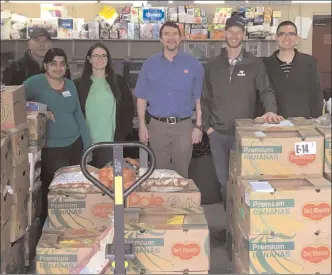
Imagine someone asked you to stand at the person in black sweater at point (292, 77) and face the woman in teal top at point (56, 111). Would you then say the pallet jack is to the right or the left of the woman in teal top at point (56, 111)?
left

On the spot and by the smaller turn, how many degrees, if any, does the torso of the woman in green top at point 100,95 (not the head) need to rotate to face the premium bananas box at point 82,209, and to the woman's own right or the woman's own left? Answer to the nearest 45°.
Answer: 0° — they already face it

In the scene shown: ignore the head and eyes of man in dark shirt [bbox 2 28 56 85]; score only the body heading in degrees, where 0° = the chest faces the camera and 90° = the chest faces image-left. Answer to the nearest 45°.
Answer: approximately 315°

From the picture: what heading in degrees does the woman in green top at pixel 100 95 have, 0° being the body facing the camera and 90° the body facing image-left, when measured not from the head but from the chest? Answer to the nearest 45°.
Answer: approximately 0°

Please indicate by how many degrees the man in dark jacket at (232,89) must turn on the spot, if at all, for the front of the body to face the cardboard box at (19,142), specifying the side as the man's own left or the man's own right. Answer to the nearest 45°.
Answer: approximately 45° to the man's own right

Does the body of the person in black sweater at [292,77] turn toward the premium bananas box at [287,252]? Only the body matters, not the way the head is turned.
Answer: yes

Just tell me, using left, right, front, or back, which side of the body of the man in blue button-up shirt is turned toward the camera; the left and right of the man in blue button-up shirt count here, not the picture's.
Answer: front

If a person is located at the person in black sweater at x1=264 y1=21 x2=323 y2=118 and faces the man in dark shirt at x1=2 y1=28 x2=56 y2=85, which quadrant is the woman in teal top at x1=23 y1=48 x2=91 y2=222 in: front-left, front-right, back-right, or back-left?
front-left

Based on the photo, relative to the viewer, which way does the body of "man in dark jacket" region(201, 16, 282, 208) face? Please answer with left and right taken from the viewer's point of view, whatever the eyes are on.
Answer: facing the viewer

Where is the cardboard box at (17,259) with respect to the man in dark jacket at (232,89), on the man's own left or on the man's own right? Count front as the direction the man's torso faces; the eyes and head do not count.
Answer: on the man's own right

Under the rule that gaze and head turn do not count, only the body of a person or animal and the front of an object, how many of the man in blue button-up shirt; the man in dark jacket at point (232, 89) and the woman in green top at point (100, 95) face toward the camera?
3

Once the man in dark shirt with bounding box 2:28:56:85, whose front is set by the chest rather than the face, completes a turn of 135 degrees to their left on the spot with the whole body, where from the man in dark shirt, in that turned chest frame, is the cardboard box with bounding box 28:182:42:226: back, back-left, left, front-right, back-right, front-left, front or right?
back

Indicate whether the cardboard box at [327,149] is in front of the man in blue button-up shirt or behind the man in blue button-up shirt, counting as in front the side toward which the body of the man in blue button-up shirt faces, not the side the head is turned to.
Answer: in front

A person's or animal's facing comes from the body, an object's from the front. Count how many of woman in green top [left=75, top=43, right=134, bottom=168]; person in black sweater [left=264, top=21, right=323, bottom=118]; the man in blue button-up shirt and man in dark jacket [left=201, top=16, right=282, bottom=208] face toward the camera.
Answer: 4

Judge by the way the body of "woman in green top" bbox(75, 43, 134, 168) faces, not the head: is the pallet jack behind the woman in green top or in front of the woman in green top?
in front

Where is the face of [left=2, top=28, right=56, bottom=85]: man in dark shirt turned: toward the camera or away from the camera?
toward the camera
